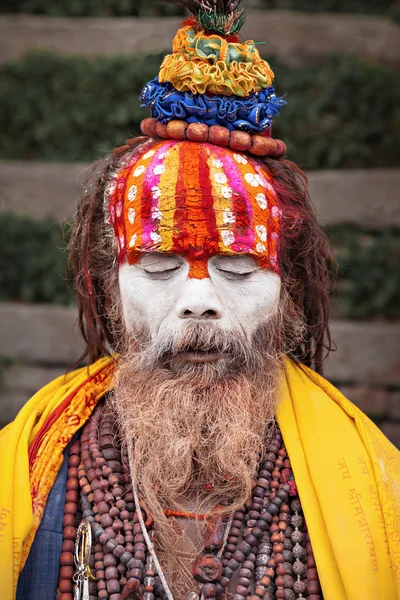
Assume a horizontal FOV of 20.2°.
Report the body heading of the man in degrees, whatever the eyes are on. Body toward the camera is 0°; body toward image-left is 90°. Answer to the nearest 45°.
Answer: approximately 0°

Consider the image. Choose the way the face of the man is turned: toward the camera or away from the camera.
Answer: toward the camera
